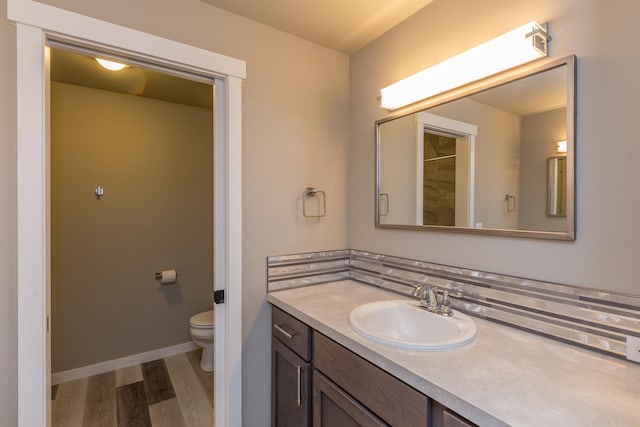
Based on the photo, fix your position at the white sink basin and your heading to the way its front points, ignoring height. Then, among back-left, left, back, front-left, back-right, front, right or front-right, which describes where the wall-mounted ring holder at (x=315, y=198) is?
right

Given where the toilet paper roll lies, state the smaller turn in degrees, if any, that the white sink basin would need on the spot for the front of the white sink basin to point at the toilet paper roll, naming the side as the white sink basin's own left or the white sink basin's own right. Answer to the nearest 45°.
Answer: approximately 45° to the white sink basin's own right

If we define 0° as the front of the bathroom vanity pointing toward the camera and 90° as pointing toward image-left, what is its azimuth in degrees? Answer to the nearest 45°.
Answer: approximately 45°

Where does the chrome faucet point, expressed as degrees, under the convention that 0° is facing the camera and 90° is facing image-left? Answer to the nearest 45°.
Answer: approximately 45°

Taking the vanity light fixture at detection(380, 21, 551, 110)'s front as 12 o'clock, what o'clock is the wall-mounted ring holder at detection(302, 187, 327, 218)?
The wall-mounted ring holder is roughly at 2 o'clock from the vanity light fixture.

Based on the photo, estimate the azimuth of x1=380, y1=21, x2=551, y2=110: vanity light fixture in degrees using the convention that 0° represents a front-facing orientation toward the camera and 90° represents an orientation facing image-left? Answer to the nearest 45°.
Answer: approximately 45°

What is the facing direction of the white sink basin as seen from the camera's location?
facing the viewer and to the left of the viewer

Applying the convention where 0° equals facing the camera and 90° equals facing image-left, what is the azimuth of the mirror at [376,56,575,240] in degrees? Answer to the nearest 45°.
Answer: approximately 45°
